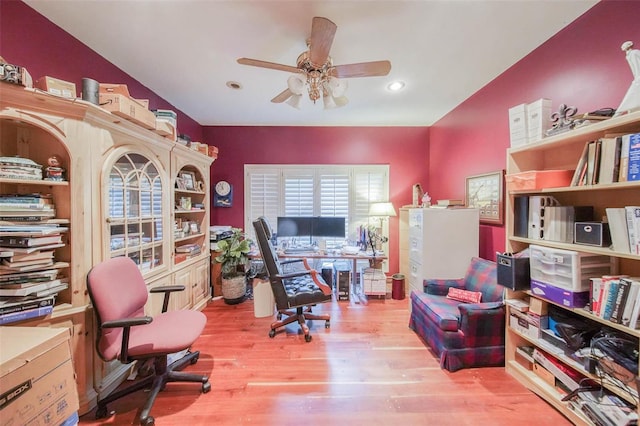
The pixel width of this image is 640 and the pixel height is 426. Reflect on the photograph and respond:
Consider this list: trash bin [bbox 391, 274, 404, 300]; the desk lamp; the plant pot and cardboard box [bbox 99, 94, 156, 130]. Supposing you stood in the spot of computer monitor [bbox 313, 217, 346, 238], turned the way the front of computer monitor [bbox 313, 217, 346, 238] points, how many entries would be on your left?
2

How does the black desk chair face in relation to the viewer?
to the viewer's right

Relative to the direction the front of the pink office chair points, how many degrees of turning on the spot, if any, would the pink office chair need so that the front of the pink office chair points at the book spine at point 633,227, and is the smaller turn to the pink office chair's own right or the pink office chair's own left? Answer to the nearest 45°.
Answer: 0° — it already faces it

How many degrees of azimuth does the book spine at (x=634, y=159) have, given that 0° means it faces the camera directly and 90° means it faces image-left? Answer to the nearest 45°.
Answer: approximately 45°

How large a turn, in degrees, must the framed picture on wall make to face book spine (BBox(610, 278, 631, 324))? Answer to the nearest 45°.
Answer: approximately 45° to its left

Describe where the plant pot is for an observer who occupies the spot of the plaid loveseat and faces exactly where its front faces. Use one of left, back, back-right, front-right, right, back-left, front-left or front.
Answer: front-right

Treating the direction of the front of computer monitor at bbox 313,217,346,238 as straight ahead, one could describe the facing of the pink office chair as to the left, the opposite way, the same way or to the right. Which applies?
to the left

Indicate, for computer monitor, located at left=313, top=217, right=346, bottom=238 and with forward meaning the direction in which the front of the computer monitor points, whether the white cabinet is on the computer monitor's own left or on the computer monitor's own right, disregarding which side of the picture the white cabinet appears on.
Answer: on the computer monitor's own left
